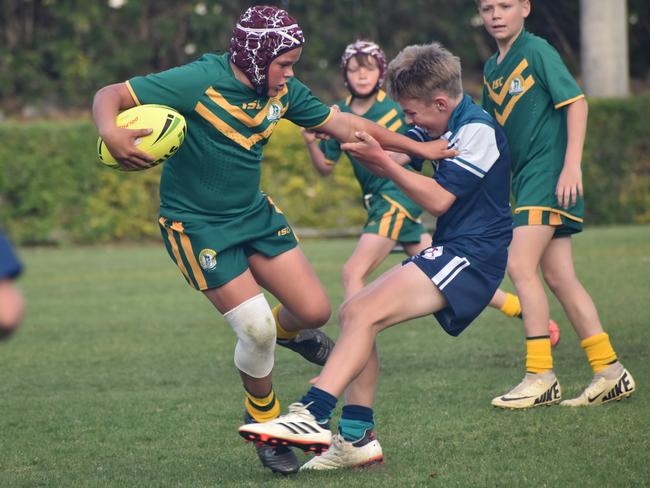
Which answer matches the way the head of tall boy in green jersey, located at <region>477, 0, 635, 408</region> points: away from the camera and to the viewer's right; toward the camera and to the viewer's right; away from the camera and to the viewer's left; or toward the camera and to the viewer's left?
toward the camera and to the viewer's left

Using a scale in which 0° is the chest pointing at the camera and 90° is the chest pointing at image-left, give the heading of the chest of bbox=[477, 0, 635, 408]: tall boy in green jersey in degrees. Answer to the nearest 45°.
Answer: approximately 45°

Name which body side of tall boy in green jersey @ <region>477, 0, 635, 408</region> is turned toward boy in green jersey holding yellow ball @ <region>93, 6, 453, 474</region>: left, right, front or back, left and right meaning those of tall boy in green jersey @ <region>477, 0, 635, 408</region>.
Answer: front
